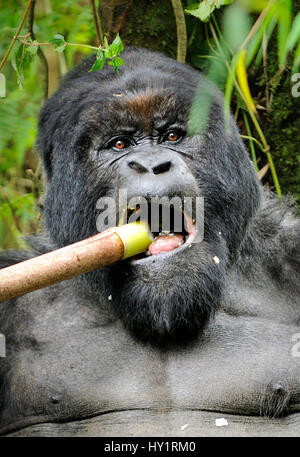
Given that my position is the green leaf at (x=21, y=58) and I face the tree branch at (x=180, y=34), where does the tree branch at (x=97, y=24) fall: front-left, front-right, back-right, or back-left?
front-left

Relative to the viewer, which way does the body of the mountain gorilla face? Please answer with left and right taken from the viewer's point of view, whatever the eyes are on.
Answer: facing the viewer
